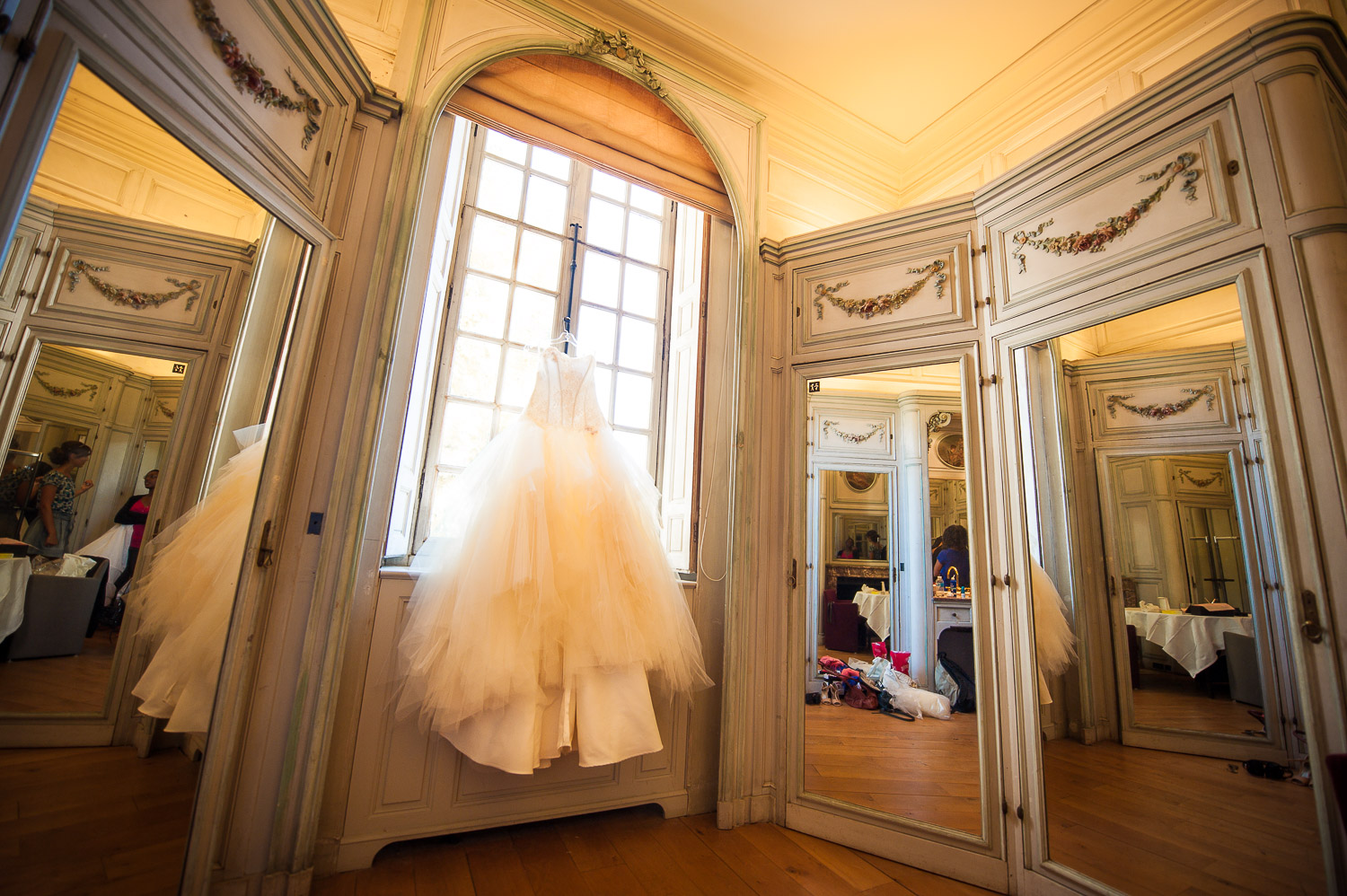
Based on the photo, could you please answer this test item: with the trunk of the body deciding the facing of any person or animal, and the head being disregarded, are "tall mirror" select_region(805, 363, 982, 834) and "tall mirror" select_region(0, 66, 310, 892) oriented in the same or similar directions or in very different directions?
very different directions

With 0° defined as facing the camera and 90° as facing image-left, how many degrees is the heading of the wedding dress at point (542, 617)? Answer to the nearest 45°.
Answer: approximately 0°

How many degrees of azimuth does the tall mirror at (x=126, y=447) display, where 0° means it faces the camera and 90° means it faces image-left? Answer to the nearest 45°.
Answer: approximately 315°

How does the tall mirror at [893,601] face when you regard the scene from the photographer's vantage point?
facing the viewer and to the left of the viewer

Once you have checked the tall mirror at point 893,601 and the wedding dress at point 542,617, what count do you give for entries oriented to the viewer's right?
0

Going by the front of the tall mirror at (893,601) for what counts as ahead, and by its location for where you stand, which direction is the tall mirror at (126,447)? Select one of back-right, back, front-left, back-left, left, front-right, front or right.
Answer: front

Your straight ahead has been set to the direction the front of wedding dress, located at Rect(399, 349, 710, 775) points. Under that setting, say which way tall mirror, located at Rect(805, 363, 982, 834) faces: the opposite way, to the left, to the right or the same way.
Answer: to the right

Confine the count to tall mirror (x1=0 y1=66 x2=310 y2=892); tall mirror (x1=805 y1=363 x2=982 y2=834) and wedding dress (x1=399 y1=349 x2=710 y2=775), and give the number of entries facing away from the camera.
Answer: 0

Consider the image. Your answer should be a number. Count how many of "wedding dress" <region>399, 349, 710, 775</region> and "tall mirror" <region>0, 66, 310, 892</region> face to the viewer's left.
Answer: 0

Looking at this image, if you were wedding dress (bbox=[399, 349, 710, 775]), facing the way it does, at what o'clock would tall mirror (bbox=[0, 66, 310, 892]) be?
The tall mirror is roughly at 2 o'clock from the wedding dress.
